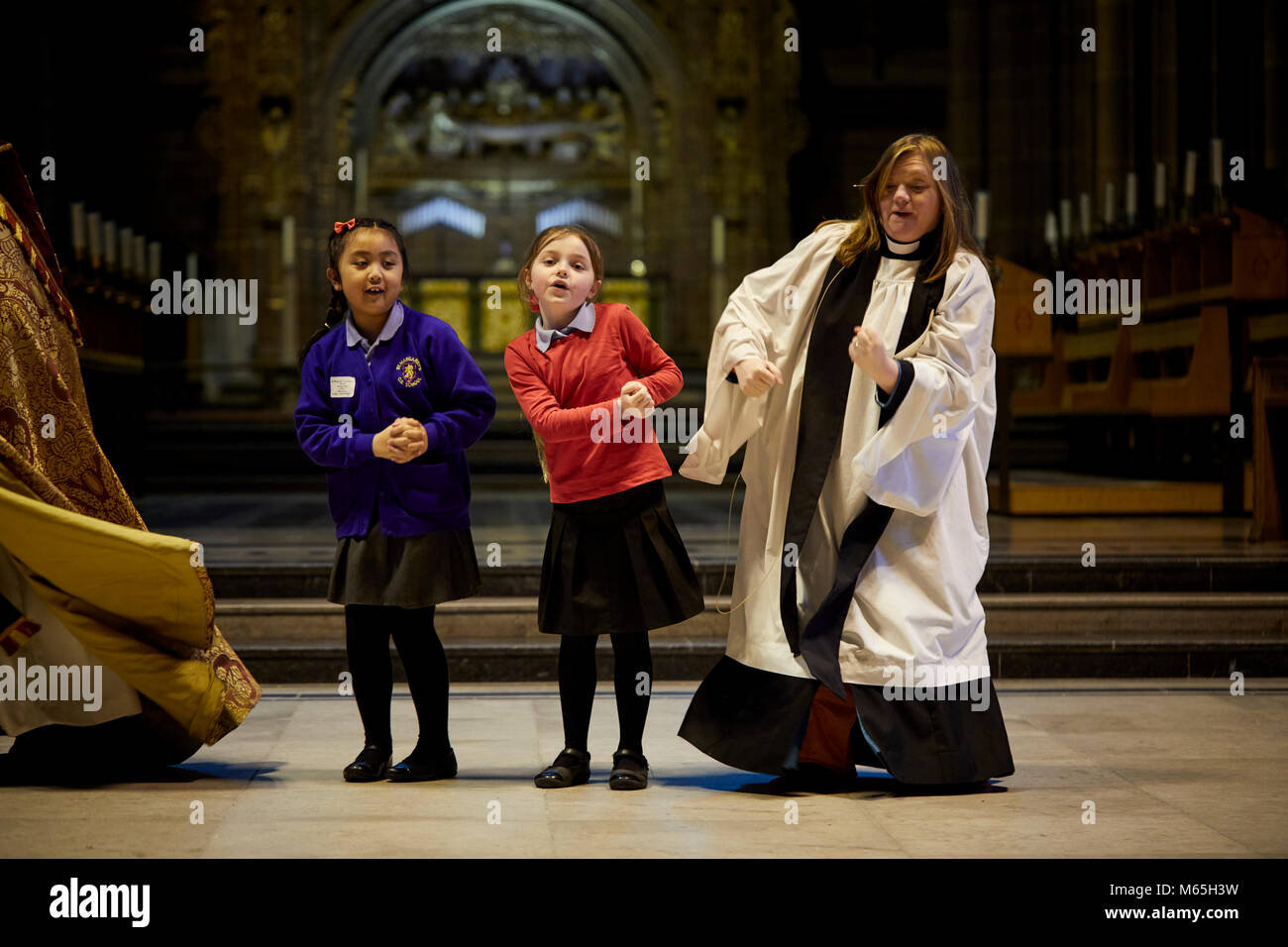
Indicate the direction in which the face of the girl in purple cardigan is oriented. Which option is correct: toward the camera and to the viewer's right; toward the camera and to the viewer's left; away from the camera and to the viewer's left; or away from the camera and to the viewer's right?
toward the camera and to the viewer's right

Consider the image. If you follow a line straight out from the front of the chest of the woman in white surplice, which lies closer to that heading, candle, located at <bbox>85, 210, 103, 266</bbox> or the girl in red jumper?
the girl in red jumper

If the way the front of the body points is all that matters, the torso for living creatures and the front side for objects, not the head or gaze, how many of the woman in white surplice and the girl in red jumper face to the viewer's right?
0

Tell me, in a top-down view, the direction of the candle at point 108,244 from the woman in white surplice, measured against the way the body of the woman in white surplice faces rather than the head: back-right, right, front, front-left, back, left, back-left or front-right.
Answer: right

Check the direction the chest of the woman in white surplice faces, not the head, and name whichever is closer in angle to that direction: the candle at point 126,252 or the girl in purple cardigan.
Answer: the girl in purple cardigan

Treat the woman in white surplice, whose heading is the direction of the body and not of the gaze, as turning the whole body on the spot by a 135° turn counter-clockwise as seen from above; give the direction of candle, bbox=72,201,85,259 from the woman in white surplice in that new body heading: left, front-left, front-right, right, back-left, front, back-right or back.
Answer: back-left

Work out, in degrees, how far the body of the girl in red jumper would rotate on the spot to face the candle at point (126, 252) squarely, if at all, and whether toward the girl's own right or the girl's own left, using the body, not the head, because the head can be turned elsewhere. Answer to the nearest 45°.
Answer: approximately 135° to the girl's own right

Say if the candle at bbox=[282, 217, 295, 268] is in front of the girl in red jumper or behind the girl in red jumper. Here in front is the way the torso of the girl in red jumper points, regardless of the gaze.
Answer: behind

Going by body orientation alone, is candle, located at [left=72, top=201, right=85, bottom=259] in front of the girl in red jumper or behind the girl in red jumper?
behind

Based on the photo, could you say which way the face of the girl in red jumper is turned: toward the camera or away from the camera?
toward the camera

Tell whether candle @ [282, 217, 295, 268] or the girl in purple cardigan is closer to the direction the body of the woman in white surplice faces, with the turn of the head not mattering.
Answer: the girl in purple cardigan

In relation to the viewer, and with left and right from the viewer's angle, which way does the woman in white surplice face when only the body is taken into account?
facing the viewer and to the left of the viewer

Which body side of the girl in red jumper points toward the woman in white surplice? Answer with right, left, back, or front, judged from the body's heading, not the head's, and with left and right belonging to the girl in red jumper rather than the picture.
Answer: left

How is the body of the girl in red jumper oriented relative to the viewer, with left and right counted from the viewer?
facing the viewer

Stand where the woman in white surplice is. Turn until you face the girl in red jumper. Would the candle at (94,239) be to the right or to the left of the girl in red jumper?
right

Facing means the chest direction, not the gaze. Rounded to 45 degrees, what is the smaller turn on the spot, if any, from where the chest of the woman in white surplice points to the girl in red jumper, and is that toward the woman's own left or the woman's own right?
approximately 45° to the woman's own right

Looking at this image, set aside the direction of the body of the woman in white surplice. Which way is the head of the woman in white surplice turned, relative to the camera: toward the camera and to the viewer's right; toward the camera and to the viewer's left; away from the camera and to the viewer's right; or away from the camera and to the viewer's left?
toward the camera and to the viewer's left
